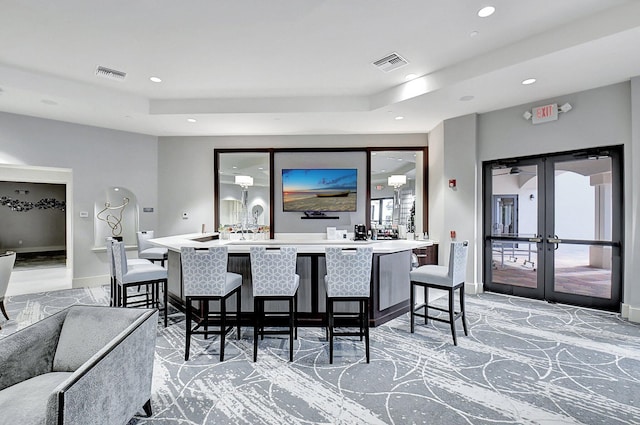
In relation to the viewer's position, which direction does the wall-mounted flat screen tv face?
facing the viewer

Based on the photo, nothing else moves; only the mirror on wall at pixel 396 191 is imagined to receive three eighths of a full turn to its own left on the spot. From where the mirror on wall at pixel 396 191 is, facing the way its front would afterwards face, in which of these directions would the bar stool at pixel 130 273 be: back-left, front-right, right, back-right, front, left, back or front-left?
back

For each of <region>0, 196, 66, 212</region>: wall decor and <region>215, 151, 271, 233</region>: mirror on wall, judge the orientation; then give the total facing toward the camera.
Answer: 2

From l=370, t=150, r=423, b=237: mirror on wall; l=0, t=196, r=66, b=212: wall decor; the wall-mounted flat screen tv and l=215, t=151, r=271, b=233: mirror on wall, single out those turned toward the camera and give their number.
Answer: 4

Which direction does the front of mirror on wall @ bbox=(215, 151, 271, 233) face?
toward the camera

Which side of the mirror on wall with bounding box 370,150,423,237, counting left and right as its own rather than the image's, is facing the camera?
front

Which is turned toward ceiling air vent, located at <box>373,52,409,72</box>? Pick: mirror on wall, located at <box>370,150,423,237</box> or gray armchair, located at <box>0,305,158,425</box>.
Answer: the mirror on wall

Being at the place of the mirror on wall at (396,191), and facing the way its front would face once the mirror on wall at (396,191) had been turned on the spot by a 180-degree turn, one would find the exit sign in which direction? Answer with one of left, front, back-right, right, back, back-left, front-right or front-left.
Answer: back-right

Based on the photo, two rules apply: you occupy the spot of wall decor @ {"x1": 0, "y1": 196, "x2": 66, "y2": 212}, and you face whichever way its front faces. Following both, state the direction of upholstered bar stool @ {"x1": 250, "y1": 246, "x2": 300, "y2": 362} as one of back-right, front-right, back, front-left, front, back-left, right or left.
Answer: front

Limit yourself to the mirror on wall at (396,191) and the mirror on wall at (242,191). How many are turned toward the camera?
2
